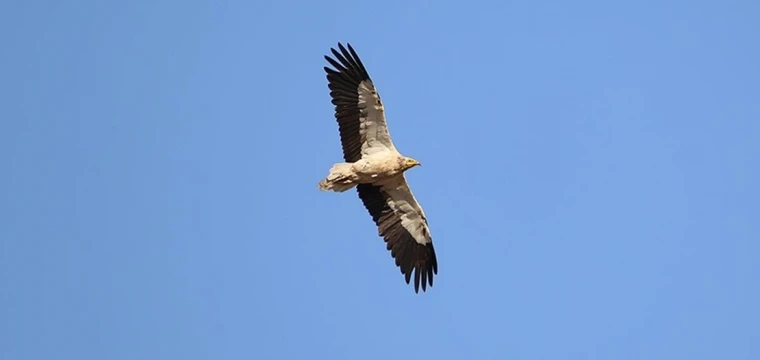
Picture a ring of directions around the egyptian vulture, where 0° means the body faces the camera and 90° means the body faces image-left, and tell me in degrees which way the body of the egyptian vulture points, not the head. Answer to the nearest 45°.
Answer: approximately 270°
